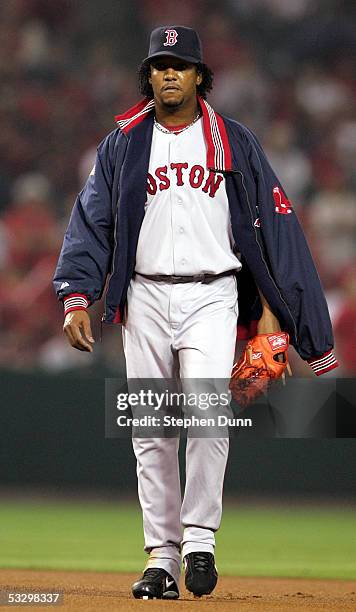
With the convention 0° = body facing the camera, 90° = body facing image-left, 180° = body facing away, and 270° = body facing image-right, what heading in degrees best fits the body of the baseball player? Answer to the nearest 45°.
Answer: approximately 0°

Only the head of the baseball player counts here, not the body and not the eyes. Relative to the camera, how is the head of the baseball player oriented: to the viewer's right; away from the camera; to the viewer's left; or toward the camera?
toward the camera
